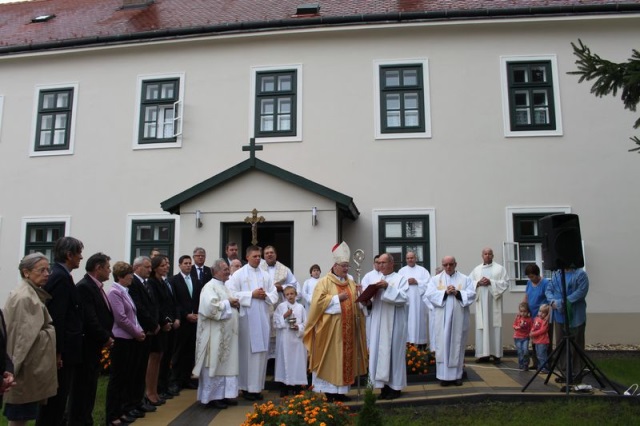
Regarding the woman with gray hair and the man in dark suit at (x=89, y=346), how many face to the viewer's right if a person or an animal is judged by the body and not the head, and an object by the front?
2

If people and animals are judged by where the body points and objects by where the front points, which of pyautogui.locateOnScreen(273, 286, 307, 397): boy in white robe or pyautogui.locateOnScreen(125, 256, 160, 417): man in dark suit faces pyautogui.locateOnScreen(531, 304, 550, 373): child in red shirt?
the man in dark suit

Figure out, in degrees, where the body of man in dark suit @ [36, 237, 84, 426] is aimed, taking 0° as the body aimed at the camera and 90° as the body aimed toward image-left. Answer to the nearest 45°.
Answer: approximately 270°

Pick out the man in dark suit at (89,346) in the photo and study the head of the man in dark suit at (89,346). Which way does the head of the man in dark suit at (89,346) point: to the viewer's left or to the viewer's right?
to the viewer's right

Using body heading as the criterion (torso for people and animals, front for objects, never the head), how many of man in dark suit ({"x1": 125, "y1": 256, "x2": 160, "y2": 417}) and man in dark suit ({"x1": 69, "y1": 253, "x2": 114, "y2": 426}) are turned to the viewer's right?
2

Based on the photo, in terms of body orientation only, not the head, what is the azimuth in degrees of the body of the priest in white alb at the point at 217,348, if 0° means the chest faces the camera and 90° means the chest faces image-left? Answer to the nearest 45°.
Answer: approximately 270°

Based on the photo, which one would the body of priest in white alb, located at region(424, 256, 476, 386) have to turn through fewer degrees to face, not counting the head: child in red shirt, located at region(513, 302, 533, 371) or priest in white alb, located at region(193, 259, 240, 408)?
the priest in white alb
